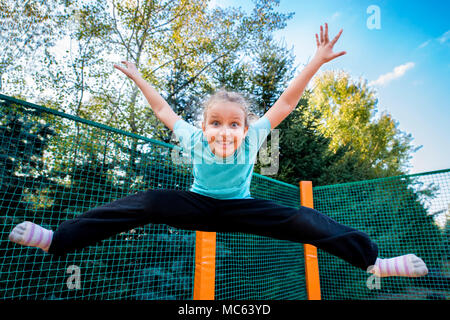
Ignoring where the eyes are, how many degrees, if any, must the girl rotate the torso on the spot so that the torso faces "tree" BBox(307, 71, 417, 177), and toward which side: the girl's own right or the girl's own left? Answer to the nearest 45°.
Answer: approximately 135° to the girl's own left

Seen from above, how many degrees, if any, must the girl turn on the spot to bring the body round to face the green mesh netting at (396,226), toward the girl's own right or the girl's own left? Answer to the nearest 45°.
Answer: approximately 135° to the girl's own left

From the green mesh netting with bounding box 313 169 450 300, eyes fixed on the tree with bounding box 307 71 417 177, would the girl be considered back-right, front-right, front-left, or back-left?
back-left

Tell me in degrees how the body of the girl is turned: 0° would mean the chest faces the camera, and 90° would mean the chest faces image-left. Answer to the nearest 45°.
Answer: approximately 0°
